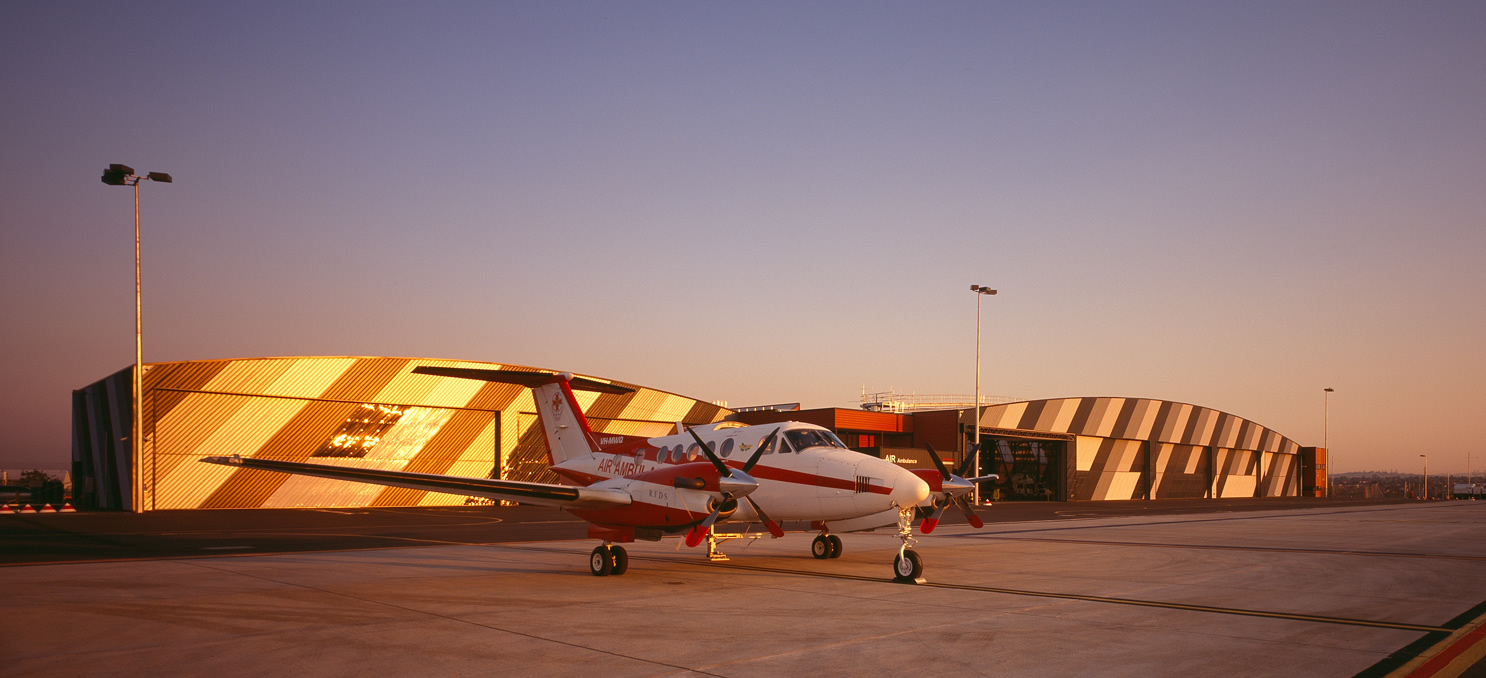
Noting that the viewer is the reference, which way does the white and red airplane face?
facing the viewer and to the right of the viewer

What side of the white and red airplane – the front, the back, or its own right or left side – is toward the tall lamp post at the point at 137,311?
back
